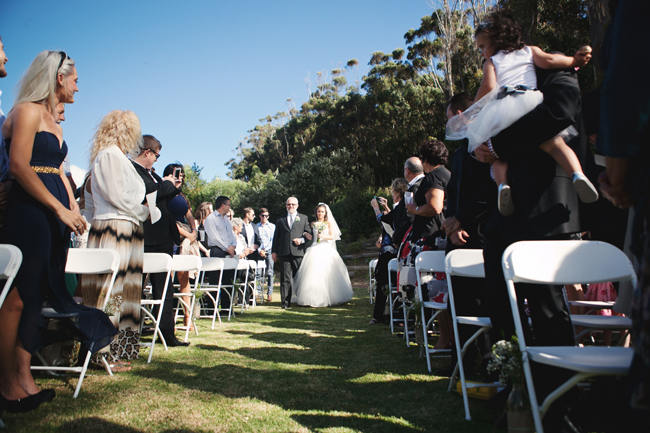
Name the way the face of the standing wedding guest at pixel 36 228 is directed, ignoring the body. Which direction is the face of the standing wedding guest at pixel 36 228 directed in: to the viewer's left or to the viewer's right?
to the viewer's right

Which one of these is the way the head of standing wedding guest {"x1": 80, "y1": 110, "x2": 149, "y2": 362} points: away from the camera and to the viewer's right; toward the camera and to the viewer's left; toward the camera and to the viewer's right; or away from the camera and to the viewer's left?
away from the camera and to the viewer's right

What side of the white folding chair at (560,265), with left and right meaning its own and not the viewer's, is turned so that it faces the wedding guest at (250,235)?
back

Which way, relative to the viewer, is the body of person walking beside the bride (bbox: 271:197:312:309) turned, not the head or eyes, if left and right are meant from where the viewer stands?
facing the viewer

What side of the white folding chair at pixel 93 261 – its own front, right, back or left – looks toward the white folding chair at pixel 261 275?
back

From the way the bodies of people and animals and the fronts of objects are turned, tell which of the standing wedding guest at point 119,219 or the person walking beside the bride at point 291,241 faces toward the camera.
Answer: the person walking beside the bride at point 291,241

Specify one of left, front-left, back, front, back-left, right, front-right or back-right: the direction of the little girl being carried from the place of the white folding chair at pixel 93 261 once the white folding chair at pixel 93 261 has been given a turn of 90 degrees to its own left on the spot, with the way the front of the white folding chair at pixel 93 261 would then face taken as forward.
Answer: front

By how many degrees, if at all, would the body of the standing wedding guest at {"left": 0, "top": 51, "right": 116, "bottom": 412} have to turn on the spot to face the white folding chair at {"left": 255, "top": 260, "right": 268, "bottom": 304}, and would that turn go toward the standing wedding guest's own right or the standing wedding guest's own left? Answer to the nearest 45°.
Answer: approximately 45° to the standing wedding guest's own left

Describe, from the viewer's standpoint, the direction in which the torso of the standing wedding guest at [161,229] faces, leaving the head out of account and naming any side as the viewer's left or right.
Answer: facing to the right of the viewer
